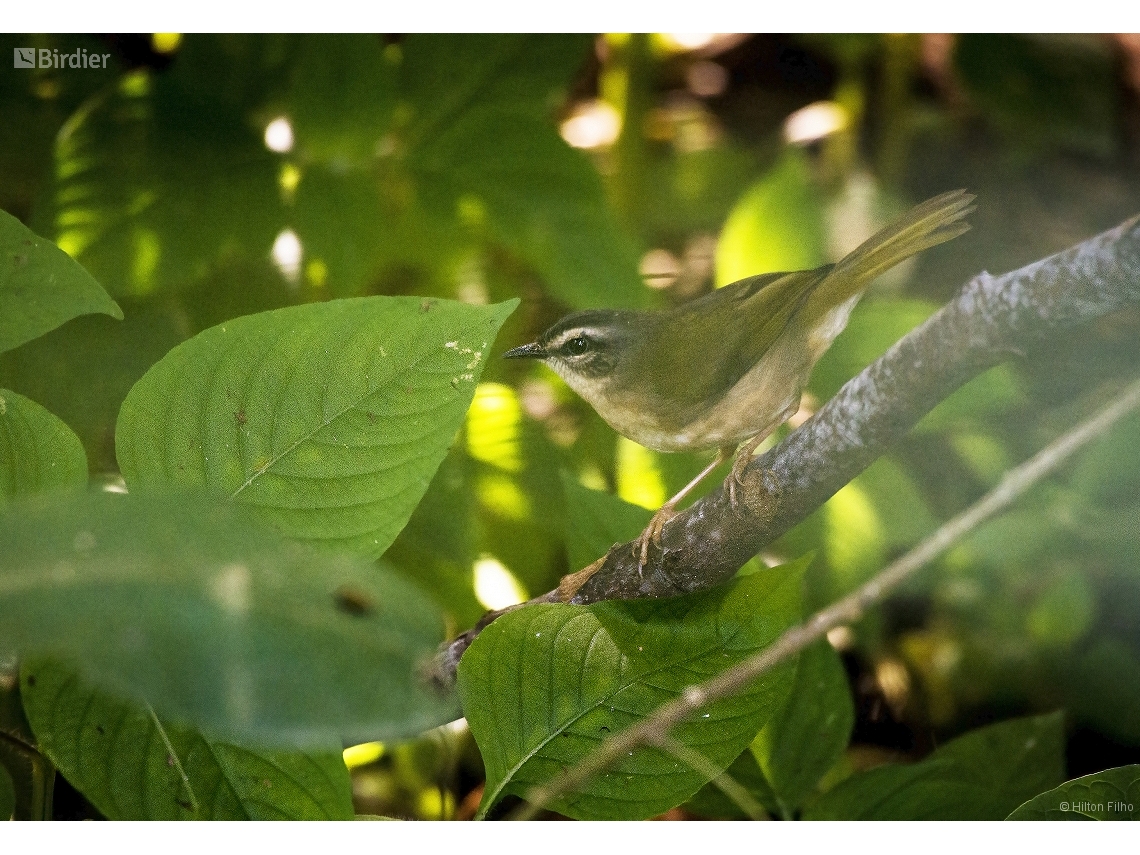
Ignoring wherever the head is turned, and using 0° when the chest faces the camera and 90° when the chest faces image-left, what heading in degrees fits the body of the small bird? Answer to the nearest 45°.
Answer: approximately 90°
